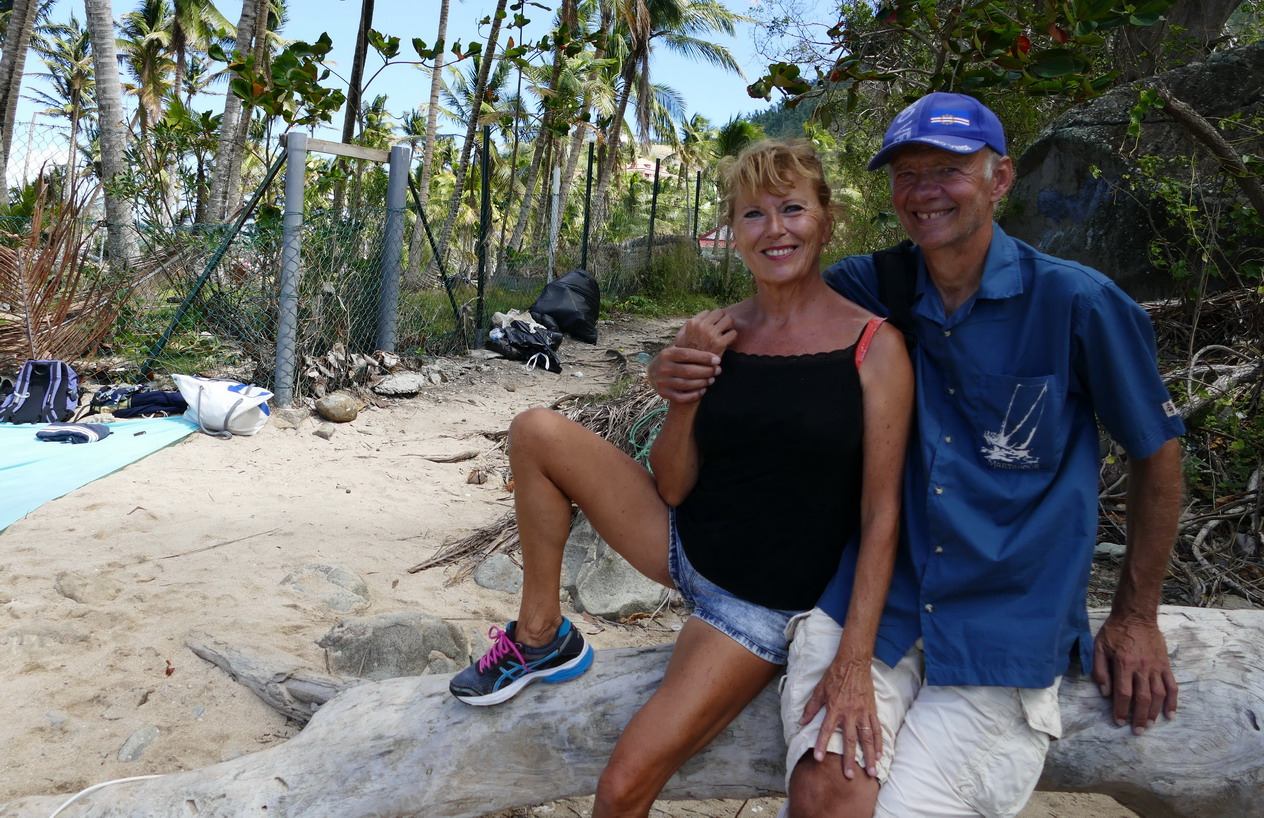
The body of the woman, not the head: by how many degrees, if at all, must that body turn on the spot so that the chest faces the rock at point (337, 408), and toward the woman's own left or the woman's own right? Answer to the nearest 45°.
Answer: approximately 90° to the woman's own right

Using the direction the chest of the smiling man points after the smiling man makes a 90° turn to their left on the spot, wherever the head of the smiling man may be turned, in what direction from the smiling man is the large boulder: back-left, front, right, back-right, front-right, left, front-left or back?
back-left

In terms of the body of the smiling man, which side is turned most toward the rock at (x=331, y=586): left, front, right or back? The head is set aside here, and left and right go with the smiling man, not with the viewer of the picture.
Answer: right

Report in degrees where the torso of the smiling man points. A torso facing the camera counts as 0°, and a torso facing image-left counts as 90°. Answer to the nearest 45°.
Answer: approximately 45°

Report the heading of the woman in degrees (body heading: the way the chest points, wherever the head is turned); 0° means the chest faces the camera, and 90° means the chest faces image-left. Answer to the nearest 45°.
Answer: approximately 45°

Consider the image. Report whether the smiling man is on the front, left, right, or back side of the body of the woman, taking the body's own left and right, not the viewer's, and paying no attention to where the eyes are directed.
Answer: left

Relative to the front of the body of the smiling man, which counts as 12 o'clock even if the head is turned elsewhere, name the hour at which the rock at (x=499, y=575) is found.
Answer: The rock is roughly at 3 o'clock from the smiling man.

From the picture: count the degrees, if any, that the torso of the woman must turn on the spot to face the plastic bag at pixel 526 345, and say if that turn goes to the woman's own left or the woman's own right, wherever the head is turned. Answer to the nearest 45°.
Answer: approximately 135° to the woman's own right
